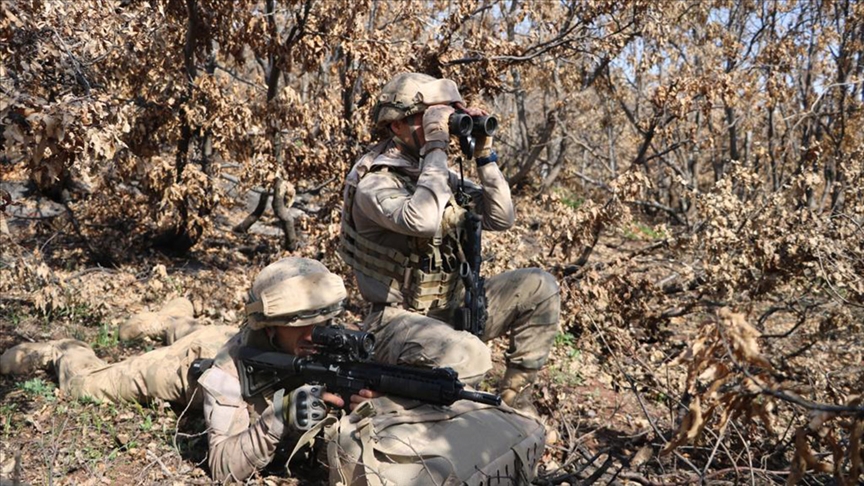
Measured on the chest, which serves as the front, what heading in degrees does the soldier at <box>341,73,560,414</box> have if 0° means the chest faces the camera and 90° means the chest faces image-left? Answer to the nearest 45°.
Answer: approximately 315°
